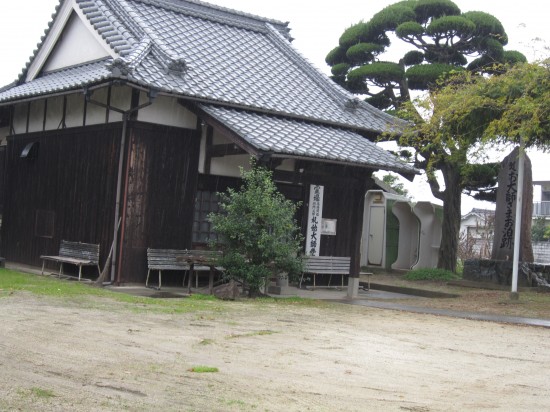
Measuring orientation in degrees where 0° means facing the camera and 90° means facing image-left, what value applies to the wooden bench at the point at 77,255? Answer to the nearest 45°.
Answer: approximately 45°

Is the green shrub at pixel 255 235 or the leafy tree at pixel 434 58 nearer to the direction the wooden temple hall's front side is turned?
the green shrub

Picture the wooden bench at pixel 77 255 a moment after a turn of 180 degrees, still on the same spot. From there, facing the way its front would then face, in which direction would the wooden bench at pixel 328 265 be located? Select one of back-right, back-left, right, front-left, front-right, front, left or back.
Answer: front-right

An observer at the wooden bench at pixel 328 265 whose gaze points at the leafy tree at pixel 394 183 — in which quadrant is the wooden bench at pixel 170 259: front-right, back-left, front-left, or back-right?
back-left

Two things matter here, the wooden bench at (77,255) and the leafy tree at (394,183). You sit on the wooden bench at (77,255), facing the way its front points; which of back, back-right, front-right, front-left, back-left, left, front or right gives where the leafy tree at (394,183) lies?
back

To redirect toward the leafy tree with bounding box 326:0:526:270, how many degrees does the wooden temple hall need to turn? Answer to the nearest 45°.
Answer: approximately 90° to its left

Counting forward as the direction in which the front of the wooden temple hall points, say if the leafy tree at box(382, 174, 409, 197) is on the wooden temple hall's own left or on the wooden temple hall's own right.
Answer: on the wooden temple hall's own left

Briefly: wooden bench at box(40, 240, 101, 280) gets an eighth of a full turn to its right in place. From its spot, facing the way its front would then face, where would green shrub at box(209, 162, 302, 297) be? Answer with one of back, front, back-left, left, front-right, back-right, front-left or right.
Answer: back-left

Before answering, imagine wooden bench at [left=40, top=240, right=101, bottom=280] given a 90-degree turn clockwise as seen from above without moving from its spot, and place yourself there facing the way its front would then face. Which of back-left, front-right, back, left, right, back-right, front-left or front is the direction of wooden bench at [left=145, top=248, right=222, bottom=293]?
back

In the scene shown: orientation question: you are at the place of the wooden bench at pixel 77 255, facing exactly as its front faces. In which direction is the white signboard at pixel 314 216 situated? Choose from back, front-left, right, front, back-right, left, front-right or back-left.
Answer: back-left

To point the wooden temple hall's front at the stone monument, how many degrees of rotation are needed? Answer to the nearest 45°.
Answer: approximately 45° to its left
